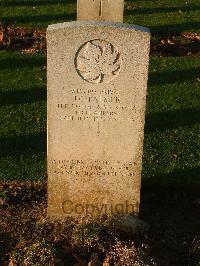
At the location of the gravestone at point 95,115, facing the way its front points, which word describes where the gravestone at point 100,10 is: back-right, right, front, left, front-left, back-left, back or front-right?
back

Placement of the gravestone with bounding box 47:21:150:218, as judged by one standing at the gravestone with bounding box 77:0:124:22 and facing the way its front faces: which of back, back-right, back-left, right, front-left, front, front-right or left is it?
front

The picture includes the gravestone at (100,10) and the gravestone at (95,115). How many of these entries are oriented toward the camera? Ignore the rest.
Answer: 2

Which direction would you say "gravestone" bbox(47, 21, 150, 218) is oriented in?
toward the camera

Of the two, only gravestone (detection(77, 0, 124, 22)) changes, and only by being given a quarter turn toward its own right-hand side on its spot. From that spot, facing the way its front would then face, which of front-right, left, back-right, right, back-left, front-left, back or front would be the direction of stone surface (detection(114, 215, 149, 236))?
left

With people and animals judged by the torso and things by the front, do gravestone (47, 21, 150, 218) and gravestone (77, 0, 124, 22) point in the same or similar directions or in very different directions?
same or similar directions
